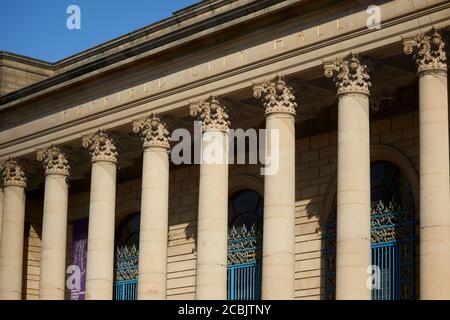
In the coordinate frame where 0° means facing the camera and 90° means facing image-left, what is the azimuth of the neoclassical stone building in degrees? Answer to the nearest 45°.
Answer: approximately 45°
